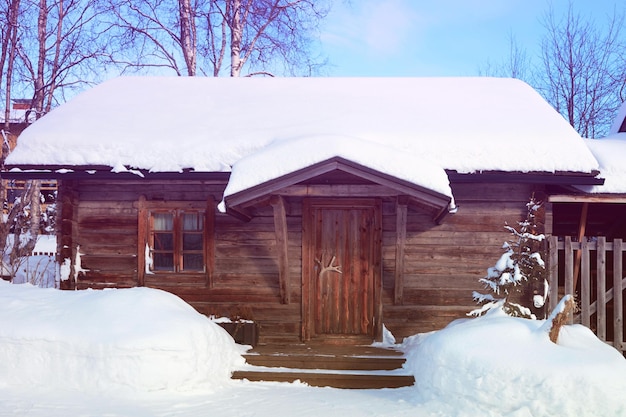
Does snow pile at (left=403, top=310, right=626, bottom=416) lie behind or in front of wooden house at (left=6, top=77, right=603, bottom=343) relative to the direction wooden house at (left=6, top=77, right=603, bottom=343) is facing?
in front

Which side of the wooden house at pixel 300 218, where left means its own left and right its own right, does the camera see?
front

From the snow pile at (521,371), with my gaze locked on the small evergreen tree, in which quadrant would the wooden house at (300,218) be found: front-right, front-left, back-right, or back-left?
front-left

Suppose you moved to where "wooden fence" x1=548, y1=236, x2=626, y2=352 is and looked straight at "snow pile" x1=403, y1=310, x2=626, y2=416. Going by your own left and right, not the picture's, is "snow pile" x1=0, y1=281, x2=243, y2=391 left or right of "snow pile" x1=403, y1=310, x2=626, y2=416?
right

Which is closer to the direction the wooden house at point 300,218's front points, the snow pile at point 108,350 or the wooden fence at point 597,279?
the snow pile

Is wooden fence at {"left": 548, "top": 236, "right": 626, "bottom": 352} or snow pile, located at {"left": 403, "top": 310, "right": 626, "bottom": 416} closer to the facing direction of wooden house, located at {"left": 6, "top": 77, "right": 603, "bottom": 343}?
the snow pile

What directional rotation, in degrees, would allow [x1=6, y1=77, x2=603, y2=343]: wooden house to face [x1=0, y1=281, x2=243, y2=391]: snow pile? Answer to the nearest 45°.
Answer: approximately 45° to its right

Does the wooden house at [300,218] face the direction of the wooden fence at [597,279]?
no
